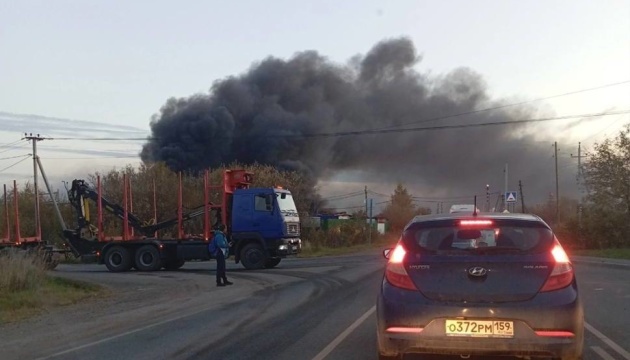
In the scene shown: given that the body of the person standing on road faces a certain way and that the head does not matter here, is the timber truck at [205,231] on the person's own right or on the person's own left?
on the person's own left

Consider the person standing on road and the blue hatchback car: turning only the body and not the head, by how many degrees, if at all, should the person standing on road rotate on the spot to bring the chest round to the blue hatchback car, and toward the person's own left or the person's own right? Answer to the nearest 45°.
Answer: approximately 90° to the person's own right

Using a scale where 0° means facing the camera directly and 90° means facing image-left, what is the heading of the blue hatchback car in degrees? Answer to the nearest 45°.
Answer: approximately 180°

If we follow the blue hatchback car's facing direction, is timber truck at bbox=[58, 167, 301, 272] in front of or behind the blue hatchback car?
in front

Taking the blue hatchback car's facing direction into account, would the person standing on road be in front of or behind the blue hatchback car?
in front
